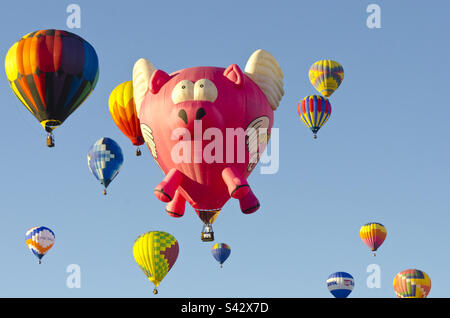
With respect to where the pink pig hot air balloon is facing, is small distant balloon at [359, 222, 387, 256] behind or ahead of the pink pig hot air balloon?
behind

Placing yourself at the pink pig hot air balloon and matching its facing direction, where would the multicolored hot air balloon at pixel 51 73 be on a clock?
The multicolored hot air balloon is roughly at 4 o'clock from the pink pig hot air balloon.

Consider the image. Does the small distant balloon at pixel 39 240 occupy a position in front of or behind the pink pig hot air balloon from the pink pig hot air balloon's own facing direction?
behind

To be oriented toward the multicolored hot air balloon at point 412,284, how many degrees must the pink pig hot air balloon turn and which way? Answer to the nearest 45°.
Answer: approximately 135° to its left

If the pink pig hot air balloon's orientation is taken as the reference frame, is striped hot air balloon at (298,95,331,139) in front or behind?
behind

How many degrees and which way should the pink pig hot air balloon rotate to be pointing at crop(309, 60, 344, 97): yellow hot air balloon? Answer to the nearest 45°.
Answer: approximately 180°

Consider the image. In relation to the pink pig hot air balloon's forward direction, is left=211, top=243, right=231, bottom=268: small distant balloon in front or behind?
behind

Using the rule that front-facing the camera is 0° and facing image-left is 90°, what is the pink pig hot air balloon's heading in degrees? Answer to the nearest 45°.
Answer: approximately 0°

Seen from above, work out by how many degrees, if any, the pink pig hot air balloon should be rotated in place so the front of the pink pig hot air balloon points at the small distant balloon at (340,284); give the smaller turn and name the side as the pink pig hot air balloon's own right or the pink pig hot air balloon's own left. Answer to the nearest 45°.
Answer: approximately 180°
